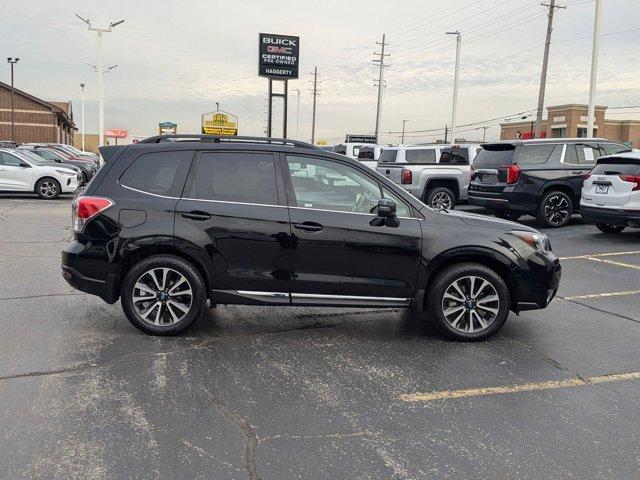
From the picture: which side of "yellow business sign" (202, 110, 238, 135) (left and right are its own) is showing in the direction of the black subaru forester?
front

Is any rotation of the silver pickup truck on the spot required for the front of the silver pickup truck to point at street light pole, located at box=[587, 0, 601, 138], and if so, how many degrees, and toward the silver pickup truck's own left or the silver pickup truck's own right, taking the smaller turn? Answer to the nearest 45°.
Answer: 0° — it already faces it

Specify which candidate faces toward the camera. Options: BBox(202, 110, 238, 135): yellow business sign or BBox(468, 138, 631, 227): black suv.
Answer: the yellow business sign

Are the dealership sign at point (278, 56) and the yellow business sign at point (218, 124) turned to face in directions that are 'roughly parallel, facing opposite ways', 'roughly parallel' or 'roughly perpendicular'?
roughly parallel

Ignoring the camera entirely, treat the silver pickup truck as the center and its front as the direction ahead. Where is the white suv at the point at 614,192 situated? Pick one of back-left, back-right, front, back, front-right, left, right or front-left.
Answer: right

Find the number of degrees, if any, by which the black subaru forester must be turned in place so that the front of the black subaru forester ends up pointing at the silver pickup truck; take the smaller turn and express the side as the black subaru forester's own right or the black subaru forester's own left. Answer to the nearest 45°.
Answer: approximately 90° to the black subaru forester's own left

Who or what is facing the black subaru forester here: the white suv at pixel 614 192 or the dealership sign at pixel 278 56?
the dealership sign

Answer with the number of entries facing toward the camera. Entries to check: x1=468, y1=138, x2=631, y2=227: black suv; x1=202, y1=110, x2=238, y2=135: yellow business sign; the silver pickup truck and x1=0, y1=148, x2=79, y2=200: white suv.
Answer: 1

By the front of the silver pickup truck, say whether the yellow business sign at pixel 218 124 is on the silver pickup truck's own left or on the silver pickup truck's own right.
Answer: on the silver pickup truck's own left

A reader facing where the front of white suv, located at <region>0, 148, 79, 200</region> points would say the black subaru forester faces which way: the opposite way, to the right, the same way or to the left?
the same way

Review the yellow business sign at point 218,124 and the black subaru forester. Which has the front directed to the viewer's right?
the black subaru forester

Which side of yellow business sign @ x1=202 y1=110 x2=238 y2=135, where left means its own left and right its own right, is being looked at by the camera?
front

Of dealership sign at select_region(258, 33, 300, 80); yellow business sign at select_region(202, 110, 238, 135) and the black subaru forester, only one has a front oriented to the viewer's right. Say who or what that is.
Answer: the black subaru forester

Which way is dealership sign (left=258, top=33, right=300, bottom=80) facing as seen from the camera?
toward the camera

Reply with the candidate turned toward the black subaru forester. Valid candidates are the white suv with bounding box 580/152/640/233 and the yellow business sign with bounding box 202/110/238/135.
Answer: the yellow business sign

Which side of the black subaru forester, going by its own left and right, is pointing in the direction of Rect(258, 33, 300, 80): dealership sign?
left

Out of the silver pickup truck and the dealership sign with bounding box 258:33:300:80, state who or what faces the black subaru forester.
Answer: the dealership sign

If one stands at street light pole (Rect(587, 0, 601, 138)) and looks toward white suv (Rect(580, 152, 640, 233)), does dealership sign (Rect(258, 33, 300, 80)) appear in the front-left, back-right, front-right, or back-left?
back-right

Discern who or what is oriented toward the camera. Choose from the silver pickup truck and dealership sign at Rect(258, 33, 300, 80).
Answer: the dealership sign

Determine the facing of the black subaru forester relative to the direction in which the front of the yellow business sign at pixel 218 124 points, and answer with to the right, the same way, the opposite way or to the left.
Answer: to the left
